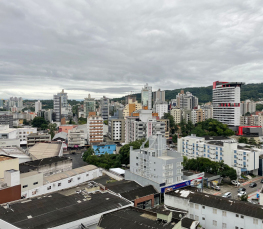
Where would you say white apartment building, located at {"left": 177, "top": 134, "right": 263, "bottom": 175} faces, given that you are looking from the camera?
facing the viewer and to the left of the viewer

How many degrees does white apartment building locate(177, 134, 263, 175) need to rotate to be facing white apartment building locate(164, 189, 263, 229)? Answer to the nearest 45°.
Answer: approximately 45° to its left

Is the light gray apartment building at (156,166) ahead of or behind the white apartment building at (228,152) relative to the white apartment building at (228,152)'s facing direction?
ahead

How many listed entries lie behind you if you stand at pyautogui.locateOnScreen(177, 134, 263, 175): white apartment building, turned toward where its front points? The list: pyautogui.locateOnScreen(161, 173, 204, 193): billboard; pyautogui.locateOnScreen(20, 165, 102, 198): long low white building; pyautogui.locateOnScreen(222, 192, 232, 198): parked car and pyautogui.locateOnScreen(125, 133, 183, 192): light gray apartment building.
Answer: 0

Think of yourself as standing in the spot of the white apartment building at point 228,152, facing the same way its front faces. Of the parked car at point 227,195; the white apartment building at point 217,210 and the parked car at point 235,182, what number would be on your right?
0

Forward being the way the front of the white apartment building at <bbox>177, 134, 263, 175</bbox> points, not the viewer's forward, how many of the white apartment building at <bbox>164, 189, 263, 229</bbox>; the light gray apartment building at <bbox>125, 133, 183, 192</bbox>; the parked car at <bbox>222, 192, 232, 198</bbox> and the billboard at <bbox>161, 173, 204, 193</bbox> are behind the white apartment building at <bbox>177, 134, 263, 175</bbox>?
0

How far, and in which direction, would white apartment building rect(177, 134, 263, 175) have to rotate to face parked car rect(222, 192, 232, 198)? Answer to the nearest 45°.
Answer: approximately 45° to its left

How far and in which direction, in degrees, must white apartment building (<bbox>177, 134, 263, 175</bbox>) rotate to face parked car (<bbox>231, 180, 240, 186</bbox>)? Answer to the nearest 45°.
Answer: approximately 45° to its left

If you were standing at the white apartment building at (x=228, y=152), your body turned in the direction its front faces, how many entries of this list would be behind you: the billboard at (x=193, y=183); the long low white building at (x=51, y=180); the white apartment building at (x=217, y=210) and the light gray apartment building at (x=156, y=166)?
0

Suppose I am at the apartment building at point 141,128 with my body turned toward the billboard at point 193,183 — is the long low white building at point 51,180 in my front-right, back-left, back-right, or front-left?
front-right

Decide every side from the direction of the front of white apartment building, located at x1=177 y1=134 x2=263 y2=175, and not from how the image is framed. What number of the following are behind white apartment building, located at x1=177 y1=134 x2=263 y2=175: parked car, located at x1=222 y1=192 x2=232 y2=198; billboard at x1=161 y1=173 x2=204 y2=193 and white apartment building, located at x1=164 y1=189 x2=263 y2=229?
0

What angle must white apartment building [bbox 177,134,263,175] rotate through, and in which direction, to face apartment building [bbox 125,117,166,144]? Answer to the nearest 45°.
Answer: approximately 90° to its right
